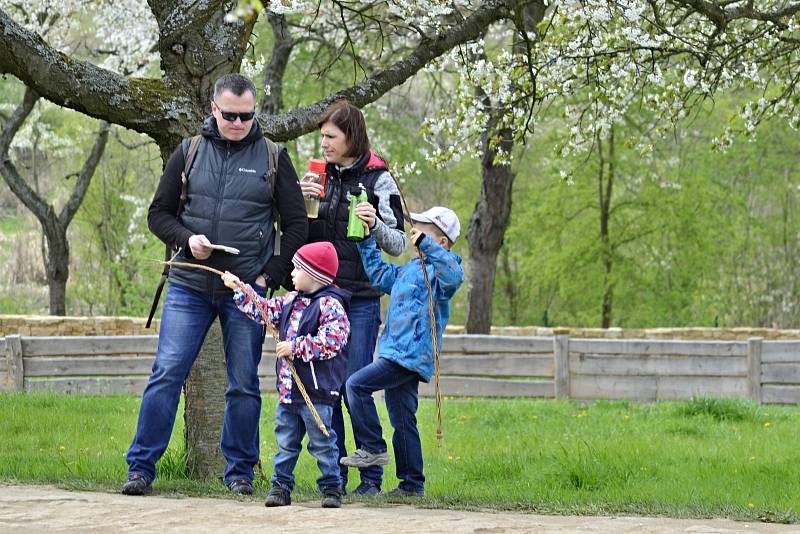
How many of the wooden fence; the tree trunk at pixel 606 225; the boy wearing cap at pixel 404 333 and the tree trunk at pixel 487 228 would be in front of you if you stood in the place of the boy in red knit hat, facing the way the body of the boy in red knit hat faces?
0

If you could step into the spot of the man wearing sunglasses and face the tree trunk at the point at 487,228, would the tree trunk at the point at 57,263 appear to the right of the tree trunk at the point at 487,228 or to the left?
left

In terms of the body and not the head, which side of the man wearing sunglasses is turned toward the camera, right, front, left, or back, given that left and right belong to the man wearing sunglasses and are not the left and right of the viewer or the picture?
front

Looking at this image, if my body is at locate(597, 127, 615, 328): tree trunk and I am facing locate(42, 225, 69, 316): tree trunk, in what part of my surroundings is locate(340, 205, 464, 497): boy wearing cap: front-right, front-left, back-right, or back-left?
front-left

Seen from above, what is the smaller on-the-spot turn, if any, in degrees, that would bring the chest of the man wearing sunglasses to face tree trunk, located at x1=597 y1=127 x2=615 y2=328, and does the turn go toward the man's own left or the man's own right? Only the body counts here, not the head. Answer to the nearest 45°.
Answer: approximately 135° to the man's own left

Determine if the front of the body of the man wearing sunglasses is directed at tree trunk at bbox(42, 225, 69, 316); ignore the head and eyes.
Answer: no

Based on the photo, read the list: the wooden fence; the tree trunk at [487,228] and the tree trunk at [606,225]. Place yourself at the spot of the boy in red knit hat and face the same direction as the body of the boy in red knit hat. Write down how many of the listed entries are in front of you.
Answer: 0

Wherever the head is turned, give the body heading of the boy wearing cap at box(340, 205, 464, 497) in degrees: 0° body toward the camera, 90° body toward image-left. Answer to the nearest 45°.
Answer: approximately 90°

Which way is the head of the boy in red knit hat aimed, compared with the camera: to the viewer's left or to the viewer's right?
to the viewer's left

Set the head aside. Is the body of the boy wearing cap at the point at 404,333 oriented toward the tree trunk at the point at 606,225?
no

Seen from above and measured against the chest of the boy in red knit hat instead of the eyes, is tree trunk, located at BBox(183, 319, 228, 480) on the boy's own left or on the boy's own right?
on the boy's own right

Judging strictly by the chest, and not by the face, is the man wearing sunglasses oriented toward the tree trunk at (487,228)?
no

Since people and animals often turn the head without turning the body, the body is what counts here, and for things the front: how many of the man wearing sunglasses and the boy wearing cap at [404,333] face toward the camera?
1

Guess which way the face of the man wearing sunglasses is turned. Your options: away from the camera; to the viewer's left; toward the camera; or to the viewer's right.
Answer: toward the camera
